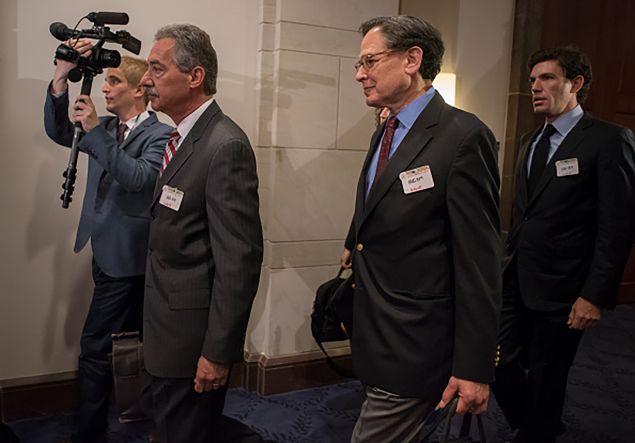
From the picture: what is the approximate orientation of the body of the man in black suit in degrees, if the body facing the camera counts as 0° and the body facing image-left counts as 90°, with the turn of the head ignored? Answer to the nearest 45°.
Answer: approximately 45°

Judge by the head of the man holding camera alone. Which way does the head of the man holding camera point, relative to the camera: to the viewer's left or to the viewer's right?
to the viewer's left

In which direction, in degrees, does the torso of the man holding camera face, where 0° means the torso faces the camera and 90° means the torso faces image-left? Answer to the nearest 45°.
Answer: approximately 45°

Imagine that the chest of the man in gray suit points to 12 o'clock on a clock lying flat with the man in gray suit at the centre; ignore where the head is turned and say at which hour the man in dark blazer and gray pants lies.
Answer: The man in dark blazer and gray pants is roughly at 7 o'clock from the man in gray suit.

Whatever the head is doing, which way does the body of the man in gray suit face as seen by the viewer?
to the viewer's left

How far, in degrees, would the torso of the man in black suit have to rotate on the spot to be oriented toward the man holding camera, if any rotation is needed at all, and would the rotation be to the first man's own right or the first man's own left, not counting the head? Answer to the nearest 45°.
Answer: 0° — they already face them
